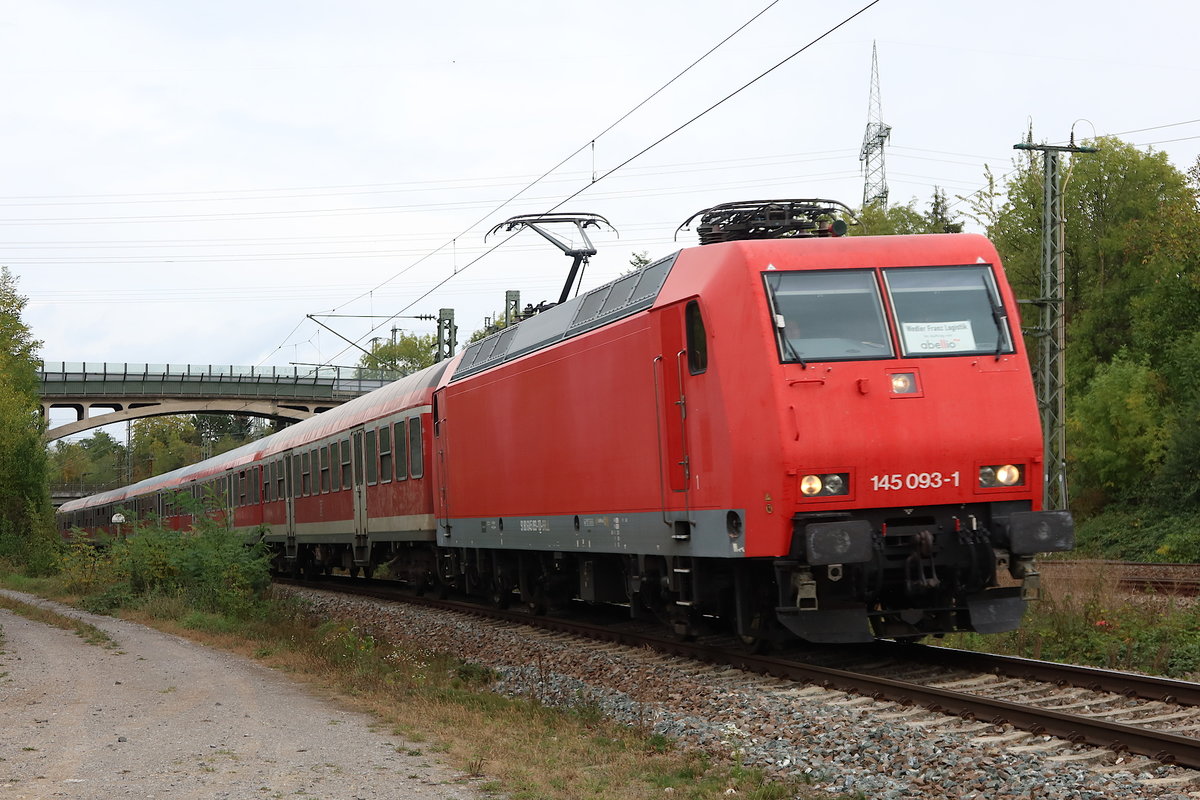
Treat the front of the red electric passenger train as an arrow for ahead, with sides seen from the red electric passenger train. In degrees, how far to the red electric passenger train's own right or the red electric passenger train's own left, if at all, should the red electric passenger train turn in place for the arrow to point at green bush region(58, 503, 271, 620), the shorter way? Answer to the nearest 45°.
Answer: approximately 180°

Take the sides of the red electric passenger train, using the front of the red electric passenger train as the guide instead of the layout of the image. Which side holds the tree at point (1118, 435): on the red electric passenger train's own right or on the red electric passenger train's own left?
on the red electric passenger train's own left

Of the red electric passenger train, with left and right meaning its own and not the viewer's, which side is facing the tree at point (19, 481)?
back

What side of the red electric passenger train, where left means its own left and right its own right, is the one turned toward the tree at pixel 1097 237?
left
